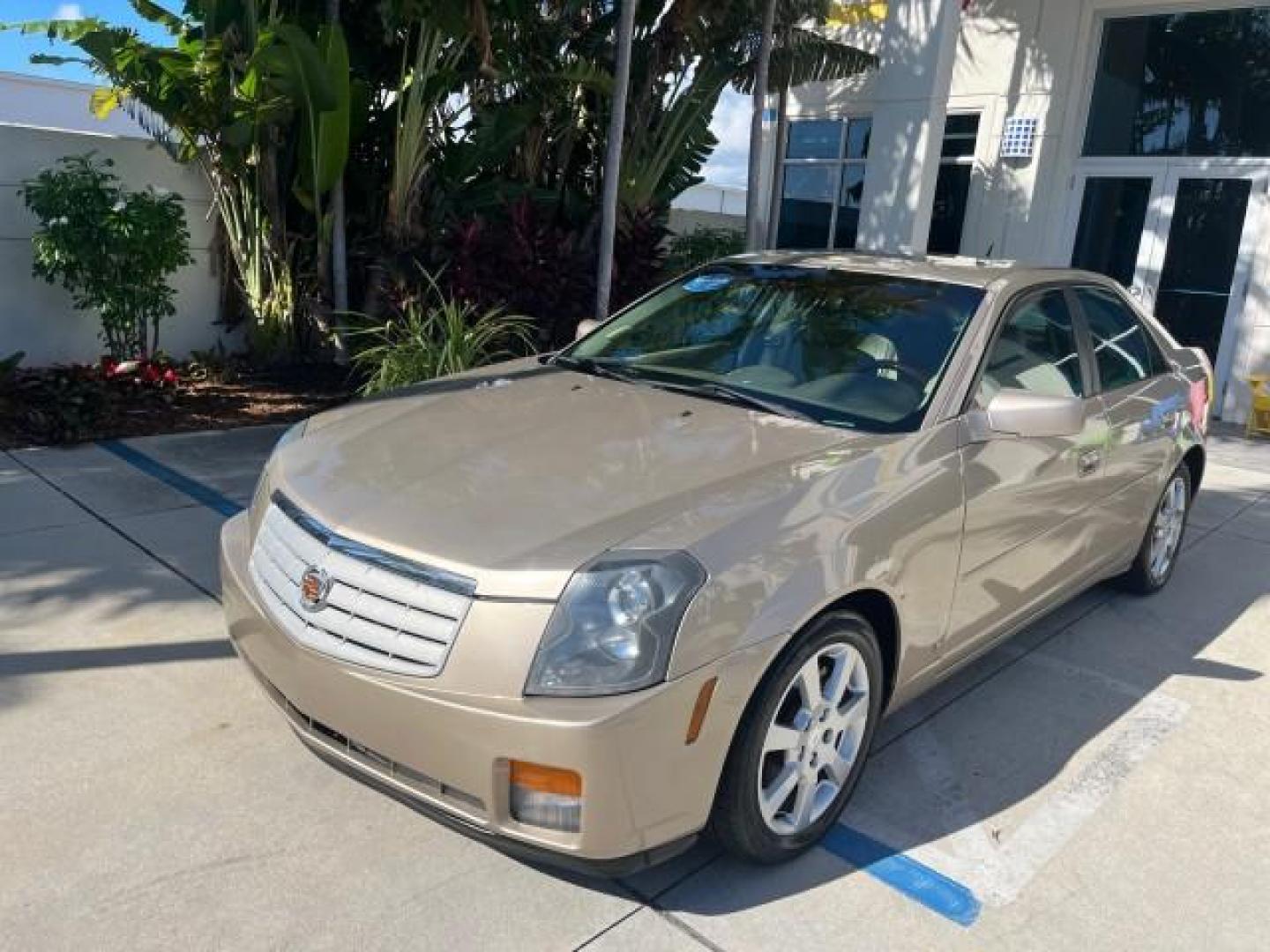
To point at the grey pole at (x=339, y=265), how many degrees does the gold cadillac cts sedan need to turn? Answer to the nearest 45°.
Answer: approximately 90° to its right

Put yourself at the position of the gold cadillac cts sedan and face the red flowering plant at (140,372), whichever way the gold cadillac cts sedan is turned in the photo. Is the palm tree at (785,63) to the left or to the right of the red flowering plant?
right

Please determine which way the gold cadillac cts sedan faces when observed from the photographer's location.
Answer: facing the viewer and to the left of the viewer

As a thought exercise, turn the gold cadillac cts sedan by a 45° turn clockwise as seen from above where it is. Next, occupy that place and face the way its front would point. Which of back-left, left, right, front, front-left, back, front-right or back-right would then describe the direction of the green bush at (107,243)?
front-right

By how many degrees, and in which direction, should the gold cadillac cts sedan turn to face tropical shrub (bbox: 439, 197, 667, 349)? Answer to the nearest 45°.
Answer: approximately 135° to its right

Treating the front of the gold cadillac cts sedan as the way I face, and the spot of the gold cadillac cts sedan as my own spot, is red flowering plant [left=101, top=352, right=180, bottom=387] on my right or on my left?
on my right

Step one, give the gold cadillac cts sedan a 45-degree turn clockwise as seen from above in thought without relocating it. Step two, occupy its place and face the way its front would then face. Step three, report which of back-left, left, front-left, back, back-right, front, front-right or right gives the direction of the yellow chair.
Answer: back-right

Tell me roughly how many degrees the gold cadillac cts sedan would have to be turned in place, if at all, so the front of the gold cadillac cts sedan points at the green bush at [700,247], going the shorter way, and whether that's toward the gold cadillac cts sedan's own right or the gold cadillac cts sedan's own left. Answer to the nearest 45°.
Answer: approximately 135° to the gold cadillac cts sedan's own right

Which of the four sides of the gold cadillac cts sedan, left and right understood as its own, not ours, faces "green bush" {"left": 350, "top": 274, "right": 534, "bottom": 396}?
right

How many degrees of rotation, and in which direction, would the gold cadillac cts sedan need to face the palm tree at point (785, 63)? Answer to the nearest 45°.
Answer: approximately 135° to its right

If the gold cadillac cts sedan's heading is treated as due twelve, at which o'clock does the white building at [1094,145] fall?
The white building is roughly at 5 o'clock from the gold cadillac cts sedan.
